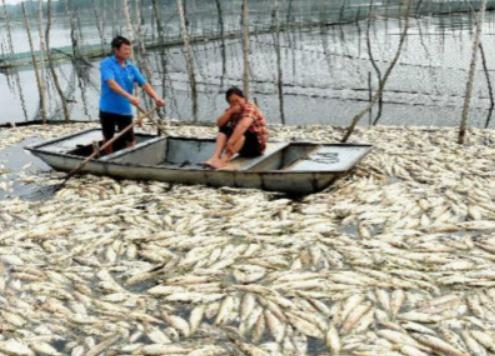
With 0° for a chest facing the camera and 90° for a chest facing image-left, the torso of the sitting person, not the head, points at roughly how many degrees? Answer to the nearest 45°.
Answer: approximately 45°

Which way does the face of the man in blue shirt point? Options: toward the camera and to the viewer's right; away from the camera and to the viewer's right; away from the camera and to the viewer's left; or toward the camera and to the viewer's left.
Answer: toward the camera and to the viewer's right

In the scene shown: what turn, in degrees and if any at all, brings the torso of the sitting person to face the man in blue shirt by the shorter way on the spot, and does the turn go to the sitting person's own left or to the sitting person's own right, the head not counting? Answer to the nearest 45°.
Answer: approximately 90° to the sitting person's own right
